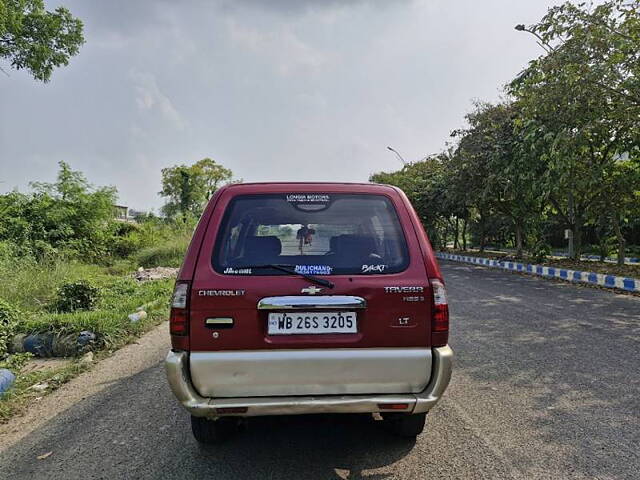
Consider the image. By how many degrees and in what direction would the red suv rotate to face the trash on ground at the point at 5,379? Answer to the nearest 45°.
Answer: approximately 45° to its left

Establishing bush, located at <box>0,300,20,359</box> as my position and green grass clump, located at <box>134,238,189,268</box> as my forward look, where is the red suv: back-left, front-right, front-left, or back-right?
back-right

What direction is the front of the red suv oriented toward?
away from the camera

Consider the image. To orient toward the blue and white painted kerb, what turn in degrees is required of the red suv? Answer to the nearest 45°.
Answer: approximately 45° to its right

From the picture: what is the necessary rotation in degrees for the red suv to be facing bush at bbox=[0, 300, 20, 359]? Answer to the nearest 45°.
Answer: approximately 45° to its left

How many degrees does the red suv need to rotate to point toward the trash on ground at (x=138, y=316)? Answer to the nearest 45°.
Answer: approximately 45° to its left

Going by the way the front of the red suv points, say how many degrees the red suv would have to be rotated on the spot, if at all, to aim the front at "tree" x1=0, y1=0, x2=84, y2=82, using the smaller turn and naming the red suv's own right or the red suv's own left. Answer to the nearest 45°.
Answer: approximately 45° to the red suv's own left

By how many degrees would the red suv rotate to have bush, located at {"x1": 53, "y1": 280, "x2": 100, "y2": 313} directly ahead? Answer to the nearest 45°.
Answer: approximately 45° to its left

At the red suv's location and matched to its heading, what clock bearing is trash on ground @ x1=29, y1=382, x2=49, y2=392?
The trash on ground is roughly at 10 o'clock from the red suv.

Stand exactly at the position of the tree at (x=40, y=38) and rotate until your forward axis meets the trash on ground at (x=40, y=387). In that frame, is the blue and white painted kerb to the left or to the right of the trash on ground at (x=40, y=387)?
left
